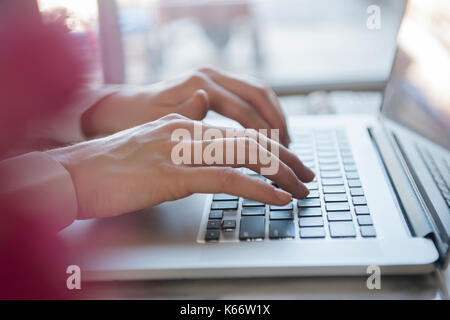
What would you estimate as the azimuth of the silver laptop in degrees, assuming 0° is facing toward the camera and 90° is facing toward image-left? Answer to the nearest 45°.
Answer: approximately 90°
